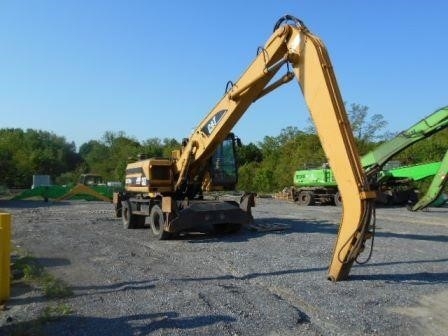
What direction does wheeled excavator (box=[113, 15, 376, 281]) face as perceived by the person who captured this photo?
facing the viewer and to the right of the viewer

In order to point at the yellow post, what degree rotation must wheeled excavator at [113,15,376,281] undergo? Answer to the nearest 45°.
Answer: approximately 90° to its right
